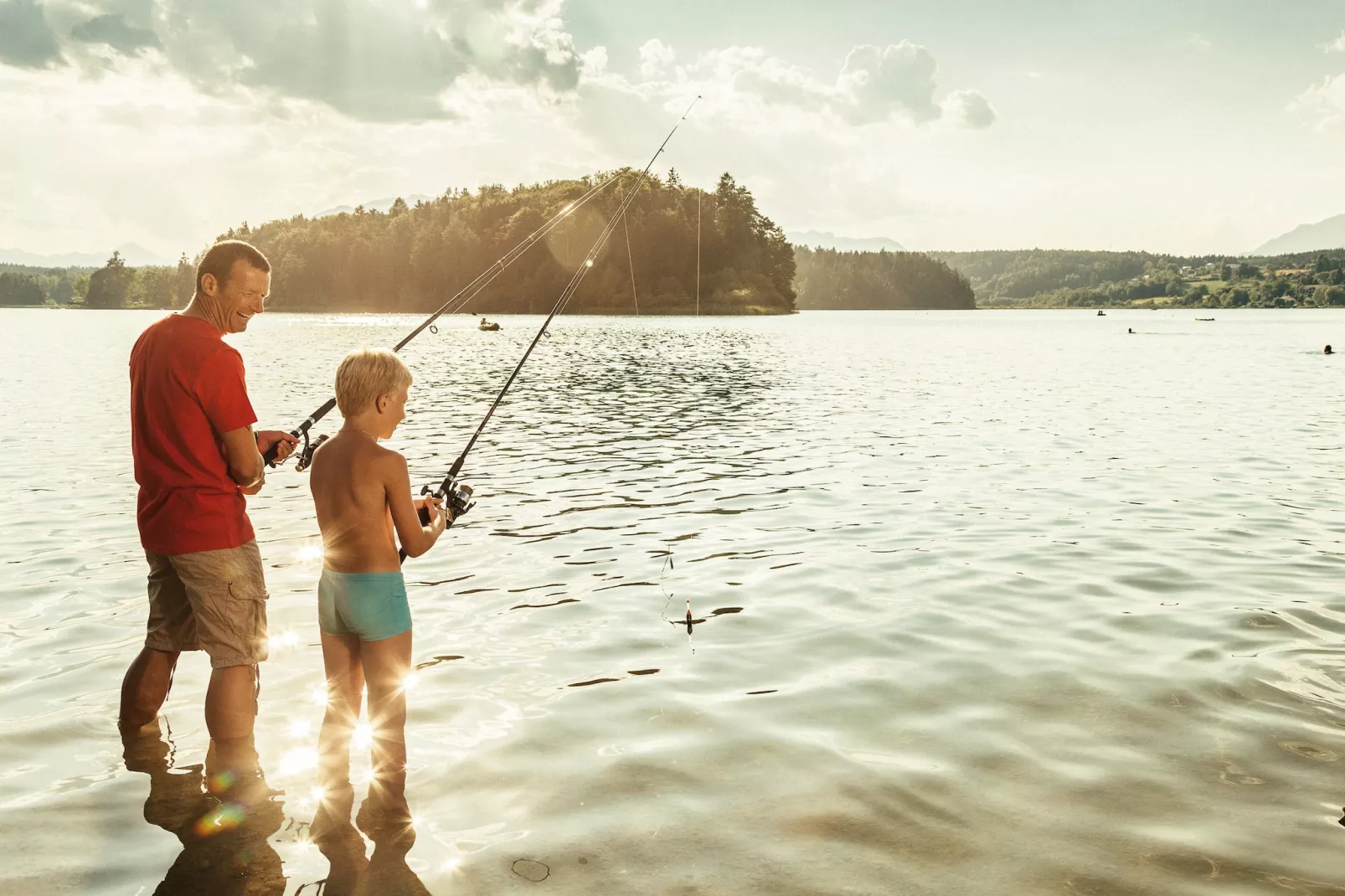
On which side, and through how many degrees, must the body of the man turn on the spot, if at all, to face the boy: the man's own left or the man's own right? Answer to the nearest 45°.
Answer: approximately 90° to the man's own right

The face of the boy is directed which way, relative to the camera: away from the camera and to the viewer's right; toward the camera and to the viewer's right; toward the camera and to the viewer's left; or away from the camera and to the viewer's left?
away from the camera and to the viewer's right

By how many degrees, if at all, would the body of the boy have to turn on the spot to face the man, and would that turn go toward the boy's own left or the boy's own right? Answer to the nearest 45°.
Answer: approximately 90° to the boy's own left

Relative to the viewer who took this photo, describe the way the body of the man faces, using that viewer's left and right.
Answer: facing away from the viewer and to the right of the viewer

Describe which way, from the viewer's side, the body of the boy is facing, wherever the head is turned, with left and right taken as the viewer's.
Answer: facing away from the viewer and to the right of the viewer
